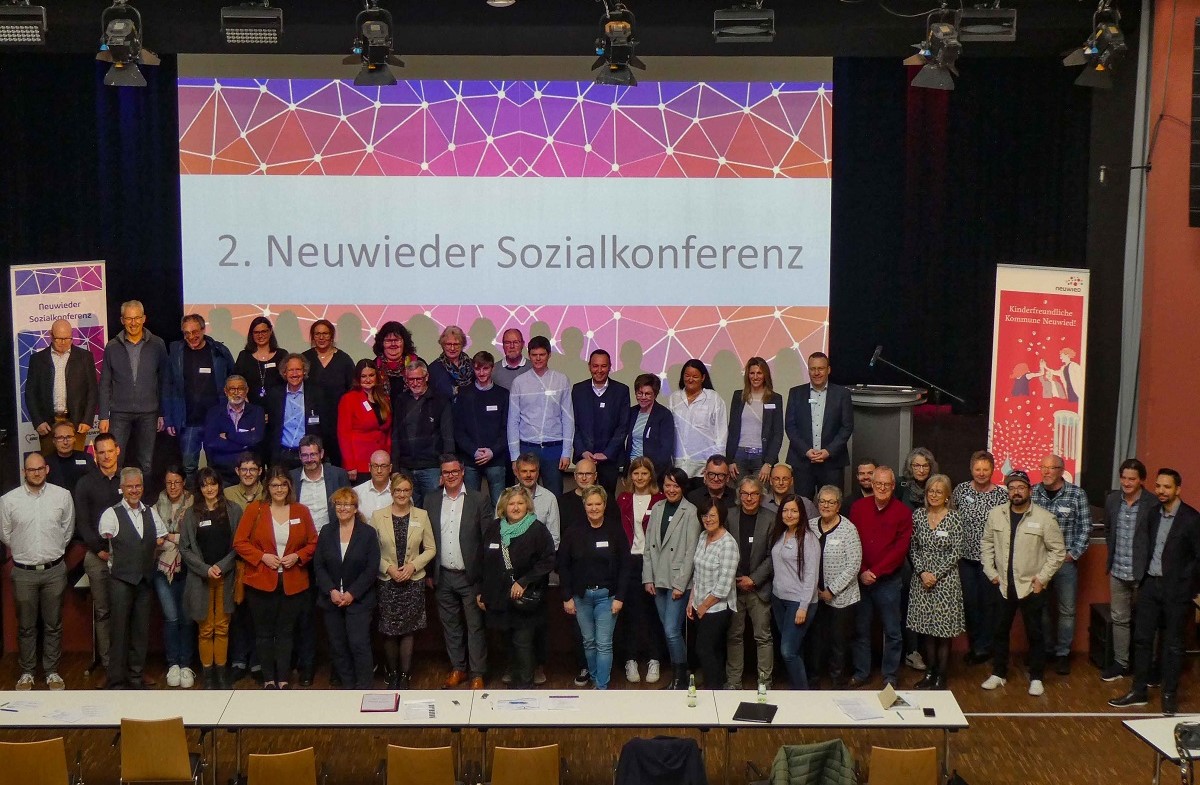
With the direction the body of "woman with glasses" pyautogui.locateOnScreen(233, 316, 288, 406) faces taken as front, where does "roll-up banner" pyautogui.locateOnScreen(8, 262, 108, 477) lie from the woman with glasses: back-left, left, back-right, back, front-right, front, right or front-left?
back-right

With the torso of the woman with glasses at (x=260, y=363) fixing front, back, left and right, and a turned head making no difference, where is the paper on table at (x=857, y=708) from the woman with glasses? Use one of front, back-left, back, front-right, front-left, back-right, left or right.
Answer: front-left

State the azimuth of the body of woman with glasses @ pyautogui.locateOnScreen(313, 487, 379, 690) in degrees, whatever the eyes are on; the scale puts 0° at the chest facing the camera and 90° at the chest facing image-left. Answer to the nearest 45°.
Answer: approximately 0°

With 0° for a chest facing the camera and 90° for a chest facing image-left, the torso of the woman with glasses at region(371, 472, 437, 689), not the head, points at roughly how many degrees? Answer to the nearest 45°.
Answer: approximately 0°

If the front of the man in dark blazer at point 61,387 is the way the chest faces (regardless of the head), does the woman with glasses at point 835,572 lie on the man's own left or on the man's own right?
on the man's own left

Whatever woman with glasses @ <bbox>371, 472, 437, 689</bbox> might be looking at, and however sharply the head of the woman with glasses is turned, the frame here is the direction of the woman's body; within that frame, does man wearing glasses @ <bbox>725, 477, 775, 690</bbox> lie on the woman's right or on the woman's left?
on the woman's left

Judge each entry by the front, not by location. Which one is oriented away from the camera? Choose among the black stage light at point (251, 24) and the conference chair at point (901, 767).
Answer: the conference chair
